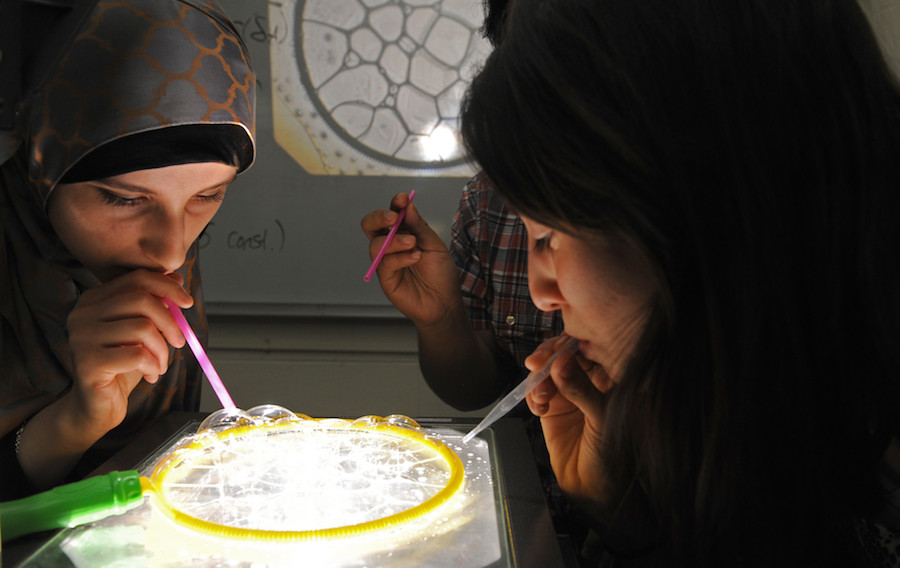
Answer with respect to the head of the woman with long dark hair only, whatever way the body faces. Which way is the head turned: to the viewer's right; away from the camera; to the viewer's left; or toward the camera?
to the viewer's left

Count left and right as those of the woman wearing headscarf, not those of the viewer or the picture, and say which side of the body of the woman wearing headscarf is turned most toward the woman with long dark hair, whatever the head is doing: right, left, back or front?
front

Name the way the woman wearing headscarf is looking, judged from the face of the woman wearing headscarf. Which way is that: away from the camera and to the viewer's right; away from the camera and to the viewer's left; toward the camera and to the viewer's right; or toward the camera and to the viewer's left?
toward the camera and to the viewer's right

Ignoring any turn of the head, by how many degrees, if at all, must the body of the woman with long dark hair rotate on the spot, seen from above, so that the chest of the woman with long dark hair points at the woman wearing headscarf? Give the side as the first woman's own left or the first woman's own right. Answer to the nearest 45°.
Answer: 0° — they already face them

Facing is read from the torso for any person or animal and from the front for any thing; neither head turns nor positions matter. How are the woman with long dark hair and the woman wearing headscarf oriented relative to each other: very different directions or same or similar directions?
very different directions

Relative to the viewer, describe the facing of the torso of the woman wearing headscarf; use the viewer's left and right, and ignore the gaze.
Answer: facing the viewer and to the right of the viewer

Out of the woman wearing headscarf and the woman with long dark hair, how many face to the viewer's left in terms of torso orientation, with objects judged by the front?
1

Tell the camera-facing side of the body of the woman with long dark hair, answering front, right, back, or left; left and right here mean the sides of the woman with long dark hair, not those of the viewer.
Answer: left

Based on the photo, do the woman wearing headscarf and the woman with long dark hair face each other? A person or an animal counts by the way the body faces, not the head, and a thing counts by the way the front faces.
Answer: yes
